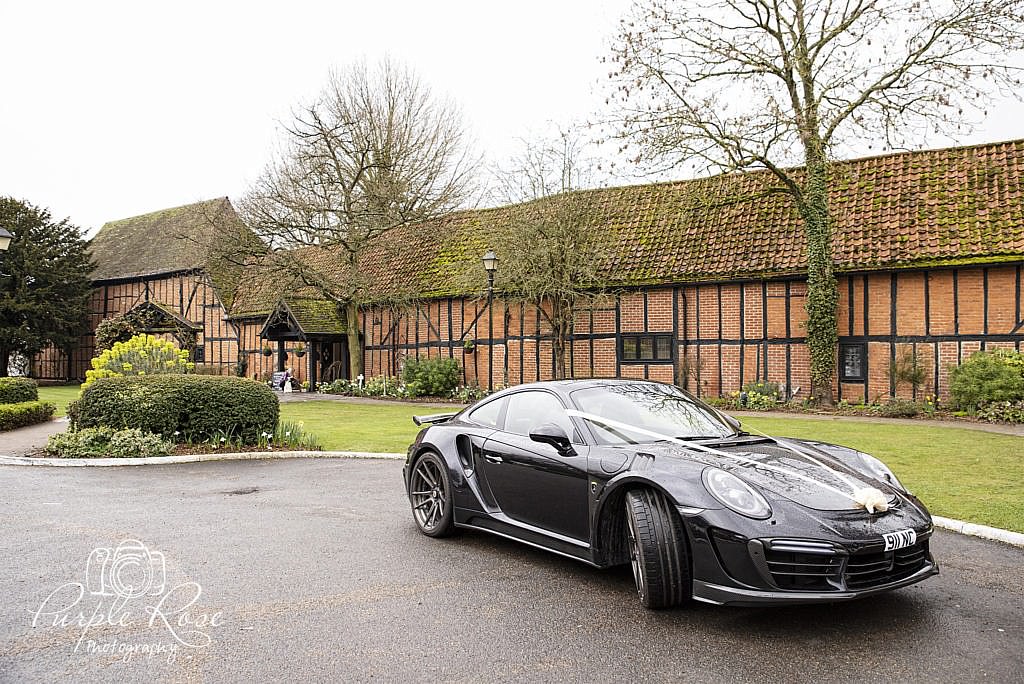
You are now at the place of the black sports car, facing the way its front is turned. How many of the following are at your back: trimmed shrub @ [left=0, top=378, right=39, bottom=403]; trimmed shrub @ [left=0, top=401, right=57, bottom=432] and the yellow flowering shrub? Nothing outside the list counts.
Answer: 3

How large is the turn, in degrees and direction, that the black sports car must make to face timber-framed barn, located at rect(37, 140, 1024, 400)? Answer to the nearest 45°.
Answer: approximately 135° to its left

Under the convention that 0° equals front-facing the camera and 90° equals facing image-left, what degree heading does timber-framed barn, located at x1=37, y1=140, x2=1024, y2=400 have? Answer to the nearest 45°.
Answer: approximately 45°

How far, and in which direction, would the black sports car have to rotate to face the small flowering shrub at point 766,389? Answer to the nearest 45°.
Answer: approximately 135° to its left

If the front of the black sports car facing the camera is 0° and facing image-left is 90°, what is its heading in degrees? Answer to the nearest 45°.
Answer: approximately 315°

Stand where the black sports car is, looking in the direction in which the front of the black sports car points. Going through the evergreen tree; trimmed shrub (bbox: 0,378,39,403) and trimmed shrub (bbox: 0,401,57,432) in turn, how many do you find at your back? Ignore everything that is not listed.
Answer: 3

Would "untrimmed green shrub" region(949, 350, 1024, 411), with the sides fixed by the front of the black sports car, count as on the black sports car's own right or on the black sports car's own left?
on the black sports car's own left

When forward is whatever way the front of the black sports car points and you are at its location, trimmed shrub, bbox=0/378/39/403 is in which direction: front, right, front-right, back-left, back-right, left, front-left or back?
back

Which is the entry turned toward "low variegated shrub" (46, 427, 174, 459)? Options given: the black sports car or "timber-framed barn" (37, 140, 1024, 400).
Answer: the timber-framed barn

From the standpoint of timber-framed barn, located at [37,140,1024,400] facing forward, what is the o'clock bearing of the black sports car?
The black sports car is roughly at 11 o'clock from the timber-framed barn.

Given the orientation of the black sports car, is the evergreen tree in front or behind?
behind

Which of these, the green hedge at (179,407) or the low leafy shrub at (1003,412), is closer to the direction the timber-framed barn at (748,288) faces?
the green hedge

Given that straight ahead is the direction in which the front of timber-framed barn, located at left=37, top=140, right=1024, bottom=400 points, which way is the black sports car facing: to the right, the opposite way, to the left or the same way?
to the left

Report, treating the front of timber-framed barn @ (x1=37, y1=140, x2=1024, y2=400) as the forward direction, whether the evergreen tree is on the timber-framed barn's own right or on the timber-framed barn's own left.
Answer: on the timber-framed barn's own right

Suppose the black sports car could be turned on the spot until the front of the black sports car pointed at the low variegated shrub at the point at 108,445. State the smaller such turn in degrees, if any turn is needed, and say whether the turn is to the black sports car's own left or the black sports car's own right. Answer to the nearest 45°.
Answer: approximately 180°
